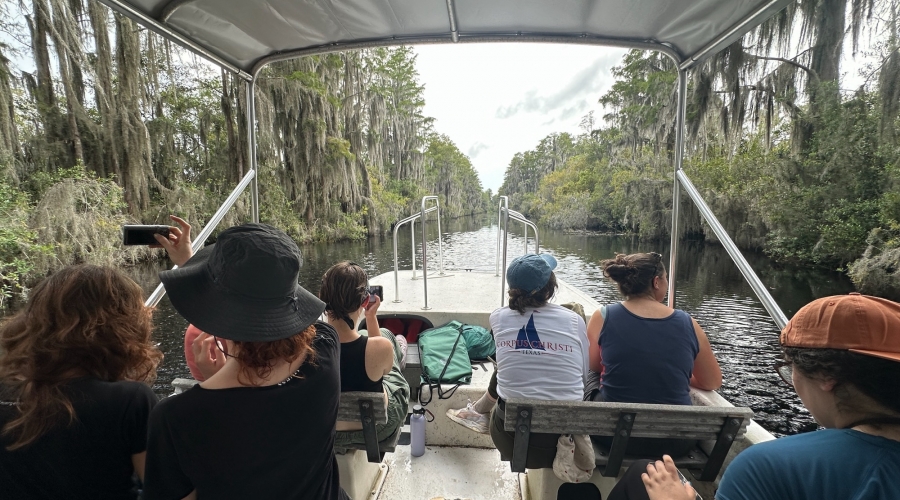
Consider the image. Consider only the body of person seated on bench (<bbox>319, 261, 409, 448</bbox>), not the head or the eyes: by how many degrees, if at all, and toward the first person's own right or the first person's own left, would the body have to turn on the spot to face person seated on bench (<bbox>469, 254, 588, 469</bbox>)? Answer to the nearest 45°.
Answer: approximately 45° to the first person's own right

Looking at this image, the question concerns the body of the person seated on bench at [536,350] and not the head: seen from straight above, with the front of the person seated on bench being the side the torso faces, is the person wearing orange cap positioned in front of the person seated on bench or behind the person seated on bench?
behind

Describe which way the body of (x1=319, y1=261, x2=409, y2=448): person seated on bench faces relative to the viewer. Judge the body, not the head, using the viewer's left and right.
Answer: facing away from the viewer and to the right of the viewer

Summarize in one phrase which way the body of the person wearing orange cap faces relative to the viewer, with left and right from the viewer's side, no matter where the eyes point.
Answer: facing away from the viewer and to the left of the viewer

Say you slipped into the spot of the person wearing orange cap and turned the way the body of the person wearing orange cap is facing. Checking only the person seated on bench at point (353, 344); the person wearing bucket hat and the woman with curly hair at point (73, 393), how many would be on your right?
0

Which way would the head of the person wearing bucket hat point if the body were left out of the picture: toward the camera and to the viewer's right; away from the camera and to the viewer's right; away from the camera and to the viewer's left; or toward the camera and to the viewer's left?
away from the camera and to the viewer's left

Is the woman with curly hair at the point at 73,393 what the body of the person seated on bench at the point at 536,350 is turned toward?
no

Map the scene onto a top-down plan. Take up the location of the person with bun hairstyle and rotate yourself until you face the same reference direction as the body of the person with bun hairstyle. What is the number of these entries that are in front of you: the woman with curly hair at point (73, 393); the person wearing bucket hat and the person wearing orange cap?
0

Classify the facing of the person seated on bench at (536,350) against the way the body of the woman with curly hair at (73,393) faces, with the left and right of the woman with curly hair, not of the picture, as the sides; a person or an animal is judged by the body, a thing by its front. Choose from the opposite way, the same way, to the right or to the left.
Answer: the same way

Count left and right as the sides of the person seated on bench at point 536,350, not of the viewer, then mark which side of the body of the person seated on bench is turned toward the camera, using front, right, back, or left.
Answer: back

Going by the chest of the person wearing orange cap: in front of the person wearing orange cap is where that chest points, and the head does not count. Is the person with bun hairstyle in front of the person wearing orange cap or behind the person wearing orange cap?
in front

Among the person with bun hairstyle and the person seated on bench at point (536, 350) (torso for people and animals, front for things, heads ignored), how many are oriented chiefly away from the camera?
2

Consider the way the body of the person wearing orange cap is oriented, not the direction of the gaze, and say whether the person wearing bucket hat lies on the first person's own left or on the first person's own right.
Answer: on the first person's own left

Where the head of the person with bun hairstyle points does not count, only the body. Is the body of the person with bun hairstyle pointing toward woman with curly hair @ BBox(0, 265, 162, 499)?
no

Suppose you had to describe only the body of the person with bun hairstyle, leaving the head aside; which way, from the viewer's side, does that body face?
away from the camera

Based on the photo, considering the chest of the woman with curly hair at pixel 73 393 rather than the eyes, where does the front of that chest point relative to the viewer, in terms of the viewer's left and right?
facing away from the viewer and to the right of the viewer

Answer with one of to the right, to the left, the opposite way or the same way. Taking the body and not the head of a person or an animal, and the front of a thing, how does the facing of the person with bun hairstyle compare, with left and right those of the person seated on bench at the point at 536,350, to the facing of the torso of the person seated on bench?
the same way

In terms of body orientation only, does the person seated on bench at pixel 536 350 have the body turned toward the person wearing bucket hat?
no
